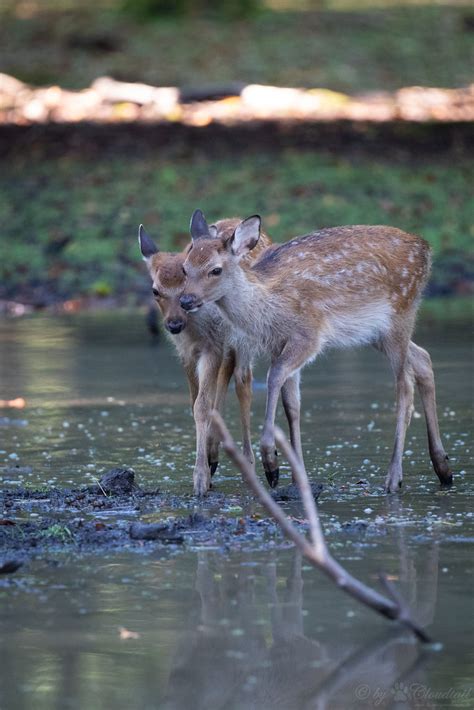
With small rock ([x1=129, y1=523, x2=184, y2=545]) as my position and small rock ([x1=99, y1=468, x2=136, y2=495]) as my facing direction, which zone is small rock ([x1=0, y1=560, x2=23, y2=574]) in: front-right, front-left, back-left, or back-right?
back-left

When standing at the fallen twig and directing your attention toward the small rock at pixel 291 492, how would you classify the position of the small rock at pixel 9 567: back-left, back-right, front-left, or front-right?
front-left

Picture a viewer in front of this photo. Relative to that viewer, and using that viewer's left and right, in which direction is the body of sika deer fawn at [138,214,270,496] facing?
facing the viewer and to the left of the viewer

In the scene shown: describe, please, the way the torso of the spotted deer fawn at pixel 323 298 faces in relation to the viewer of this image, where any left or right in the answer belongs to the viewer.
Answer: facing to the left of the viewer

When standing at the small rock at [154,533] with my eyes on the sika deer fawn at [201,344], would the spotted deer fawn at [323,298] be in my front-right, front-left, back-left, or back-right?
front-right

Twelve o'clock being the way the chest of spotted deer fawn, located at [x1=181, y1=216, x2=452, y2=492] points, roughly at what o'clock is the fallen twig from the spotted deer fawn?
The fallen twig is roughly at 9 o'clock from the spotted deer fawn.

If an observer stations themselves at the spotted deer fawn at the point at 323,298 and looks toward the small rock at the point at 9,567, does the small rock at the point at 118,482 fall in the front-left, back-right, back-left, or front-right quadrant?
front-right
